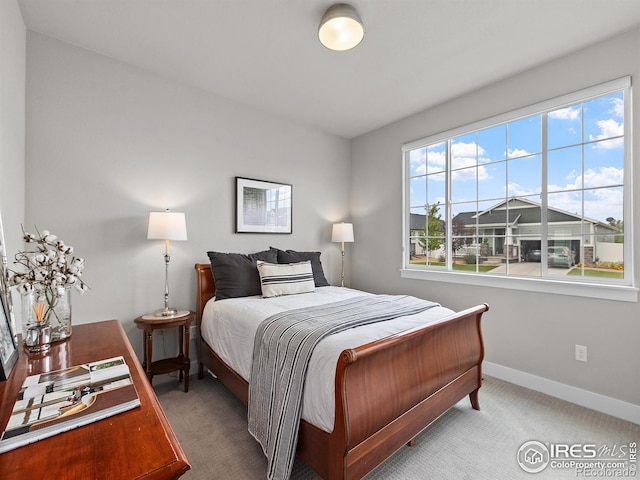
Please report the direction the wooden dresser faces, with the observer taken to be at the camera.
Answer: facing to the right of the viewer

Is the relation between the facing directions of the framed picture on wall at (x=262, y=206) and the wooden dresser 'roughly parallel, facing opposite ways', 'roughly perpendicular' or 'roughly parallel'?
roughly perpendicular

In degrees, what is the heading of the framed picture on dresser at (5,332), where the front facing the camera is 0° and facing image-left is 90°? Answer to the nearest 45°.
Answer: approximately 270°

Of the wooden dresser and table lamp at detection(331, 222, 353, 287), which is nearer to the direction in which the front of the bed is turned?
the wooden dresser

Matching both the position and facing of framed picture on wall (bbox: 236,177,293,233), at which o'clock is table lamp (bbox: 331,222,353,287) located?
The table lamp is roughly at 10 o'clock from the framed picture on wall.

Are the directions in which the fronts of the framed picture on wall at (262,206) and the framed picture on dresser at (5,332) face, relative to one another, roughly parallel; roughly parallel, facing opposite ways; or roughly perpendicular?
roughly perpendicular

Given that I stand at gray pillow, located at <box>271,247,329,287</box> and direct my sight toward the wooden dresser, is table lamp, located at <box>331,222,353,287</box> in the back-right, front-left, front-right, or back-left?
back-left

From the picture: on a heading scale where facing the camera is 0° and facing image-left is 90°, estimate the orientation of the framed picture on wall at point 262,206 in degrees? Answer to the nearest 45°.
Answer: approximately 315°

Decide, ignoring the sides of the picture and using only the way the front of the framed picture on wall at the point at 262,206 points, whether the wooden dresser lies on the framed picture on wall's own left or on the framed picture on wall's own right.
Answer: on the framed picture on wall's own right

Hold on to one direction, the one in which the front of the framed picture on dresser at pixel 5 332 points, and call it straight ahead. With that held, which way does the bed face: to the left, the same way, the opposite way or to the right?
to the right

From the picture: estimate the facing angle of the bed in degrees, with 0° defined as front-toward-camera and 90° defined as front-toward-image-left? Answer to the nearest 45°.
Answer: approximately 315°

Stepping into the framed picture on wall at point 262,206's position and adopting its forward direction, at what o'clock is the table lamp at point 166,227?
The table lamp is roughly at 3 o'clock from the framed picture on wall.
